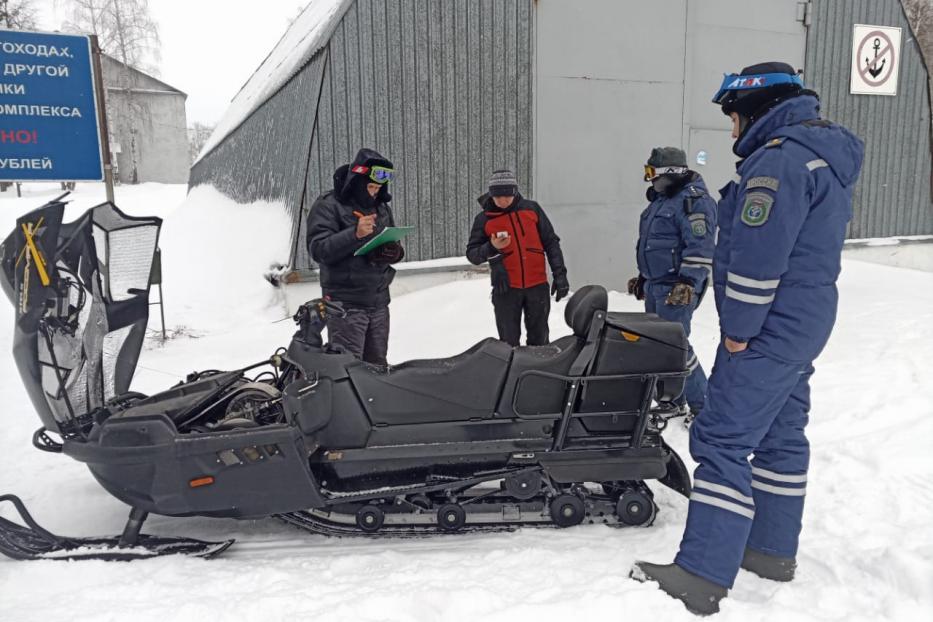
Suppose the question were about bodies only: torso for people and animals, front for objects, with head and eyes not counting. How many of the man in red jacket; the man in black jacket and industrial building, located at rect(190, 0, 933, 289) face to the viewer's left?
0

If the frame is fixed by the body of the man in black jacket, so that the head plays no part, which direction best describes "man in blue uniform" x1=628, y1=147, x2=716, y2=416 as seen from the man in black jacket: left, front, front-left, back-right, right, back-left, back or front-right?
front-left

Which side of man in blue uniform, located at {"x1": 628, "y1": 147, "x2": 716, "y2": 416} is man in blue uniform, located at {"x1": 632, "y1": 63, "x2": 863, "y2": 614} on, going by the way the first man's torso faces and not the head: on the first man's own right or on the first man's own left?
on the first man's own left

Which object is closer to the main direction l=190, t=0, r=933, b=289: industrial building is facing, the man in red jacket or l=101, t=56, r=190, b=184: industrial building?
the man in red jacket

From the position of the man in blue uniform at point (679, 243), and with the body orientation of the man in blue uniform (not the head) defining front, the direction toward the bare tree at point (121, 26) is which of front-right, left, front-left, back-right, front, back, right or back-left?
right

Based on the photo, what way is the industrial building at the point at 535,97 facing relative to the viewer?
toward the camera

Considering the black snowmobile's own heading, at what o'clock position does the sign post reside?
The sign post is roughly at 2 o'clock from the black snowmobile.

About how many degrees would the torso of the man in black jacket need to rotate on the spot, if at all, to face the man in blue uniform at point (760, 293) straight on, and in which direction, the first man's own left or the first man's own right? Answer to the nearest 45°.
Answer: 0° — they already face them

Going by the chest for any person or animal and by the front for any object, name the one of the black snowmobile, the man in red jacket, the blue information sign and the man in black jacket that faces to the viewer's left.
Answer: the black snowmobile

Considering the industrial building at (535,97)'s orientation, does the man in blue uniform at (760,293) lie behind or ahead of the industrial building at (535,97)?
ahead

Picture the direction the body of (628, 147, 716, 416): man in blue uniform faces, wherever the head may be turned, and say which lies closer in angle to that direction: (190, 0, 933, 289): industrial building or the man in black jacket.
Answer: the man in black jacket

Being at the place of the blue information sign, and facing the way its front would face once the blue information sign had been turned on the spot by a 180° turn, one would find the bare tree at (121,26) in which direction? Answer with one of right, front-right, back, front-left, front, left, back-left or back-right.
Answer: front

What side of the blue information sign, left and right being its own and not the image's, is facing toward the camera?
front

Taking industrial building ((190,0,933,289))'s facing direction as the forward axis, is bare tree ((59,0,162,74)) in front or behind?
behind

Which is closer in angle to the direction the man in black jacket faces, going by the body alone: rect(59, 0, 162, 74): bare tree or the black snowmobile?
the black snowmobile

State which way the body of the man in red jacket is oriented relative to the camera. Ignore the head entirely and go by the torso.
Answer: toward the camera

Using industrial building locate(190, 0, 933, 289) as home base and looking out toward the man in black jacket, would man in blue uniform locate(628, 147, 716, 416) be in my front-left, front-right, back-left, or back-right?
front-left

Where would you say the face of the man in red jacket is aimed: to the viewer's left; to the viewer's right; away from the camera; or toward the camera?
toward the camera

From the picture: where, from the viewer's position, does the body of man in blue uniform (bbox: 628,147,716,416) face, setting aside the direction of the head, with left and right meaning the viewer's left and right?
facing the viewer and to the left of the viewer

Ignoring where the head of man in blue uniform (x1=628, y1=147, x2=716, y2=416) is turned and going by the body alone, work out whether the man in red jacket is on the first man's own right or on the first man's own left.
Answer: on the first man's own right
